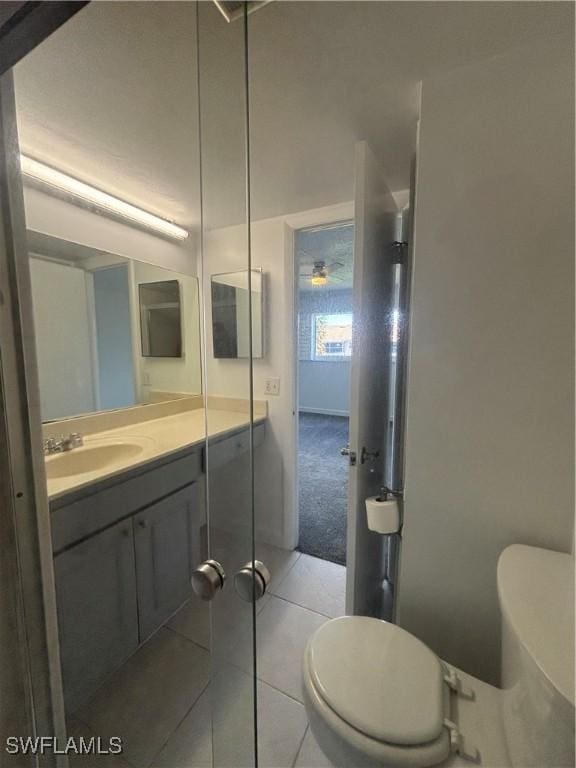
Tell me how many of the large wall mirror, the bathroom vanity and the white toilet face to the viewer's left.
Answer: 1

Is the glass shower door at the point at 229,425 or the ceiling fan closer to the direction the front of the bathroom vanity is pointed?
the glass shower door

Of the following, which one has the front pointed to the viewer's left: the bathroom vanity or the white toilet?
the white toilet

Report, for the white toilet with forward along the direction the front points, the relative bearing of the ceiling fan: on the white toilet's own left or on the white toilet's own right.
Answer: on the white toilet's own right

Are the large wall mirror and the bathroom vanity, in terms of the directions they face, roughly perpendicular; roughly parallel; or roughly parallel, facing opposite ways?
roughly parallel

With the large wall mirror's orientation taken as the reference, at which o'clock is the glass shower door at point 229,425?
The glass shower door is roughly at 1 o'clock from the large wall mirror.

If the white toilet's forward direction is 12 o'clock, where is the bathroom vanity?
The bathroom vanity is roughly at 12 o'clock from the white toilet.

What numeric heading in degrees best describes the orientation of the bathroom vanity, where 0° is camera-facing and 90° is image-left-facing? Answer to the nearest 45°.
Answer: approximately 315°

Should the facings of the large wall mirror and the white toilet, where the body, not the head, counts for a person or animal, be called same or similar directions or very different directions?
very different directions

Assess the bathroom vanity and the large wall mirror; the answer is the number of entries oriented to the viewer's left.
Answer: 0

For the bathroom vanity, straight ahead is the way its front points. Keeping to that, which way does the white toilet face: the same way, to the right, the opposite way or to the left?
the opposite way

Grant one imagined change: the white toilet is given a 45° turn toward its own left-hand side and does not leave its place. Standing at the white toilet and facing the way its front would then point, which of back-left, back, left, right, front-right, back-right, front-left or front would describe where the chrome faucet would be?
front-right

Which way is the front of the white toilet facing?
to the viewer's left

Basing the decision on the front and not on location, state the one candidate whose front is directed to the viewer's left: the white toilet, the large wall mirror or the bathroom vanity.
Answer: the white toilet

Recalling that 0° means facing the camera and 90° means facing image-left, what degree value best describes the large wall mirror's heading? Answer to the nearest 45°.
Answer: approximately 315°

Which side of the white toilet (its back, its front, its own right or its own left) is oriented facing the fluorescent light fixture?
front

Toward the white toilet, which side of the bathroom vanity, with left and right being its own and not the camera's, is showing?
front
